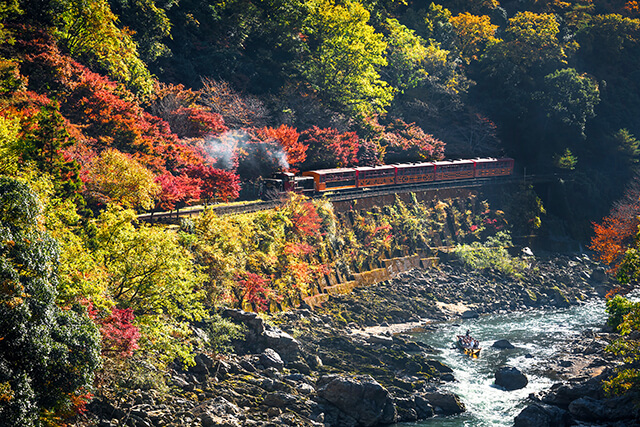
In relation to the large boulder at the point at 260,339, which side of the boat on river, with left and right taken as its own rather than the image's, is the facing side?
right

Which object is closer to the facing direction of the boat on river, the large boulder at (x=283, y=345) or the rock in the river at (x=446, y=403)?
the rock in the river

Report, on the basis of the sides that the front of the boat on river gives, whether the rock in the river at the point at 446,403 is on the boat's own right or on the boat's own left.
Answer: on the boat's own right

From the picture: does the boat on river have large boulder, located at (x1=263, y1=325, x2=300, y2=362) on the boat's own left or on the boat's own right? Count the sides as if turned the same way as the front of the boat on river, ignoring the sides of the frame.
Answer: on the boat's own right

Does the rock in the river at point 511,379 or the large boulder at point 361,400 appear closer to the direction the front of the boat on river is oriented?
the rock in the river

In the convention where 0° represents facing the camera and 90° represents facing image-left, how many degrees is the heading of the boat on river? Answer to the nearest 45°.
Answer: approximately 315°

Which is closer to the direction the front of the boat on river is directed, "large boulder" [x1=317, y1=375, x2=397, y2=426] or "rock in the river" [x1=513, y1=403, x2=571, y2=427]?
the rock in the river

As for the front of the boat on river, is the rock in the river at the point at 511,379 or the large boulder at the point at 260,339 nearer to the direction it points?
the rock in the river

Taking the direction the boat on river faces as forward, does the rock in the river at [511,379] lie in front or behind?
in front
